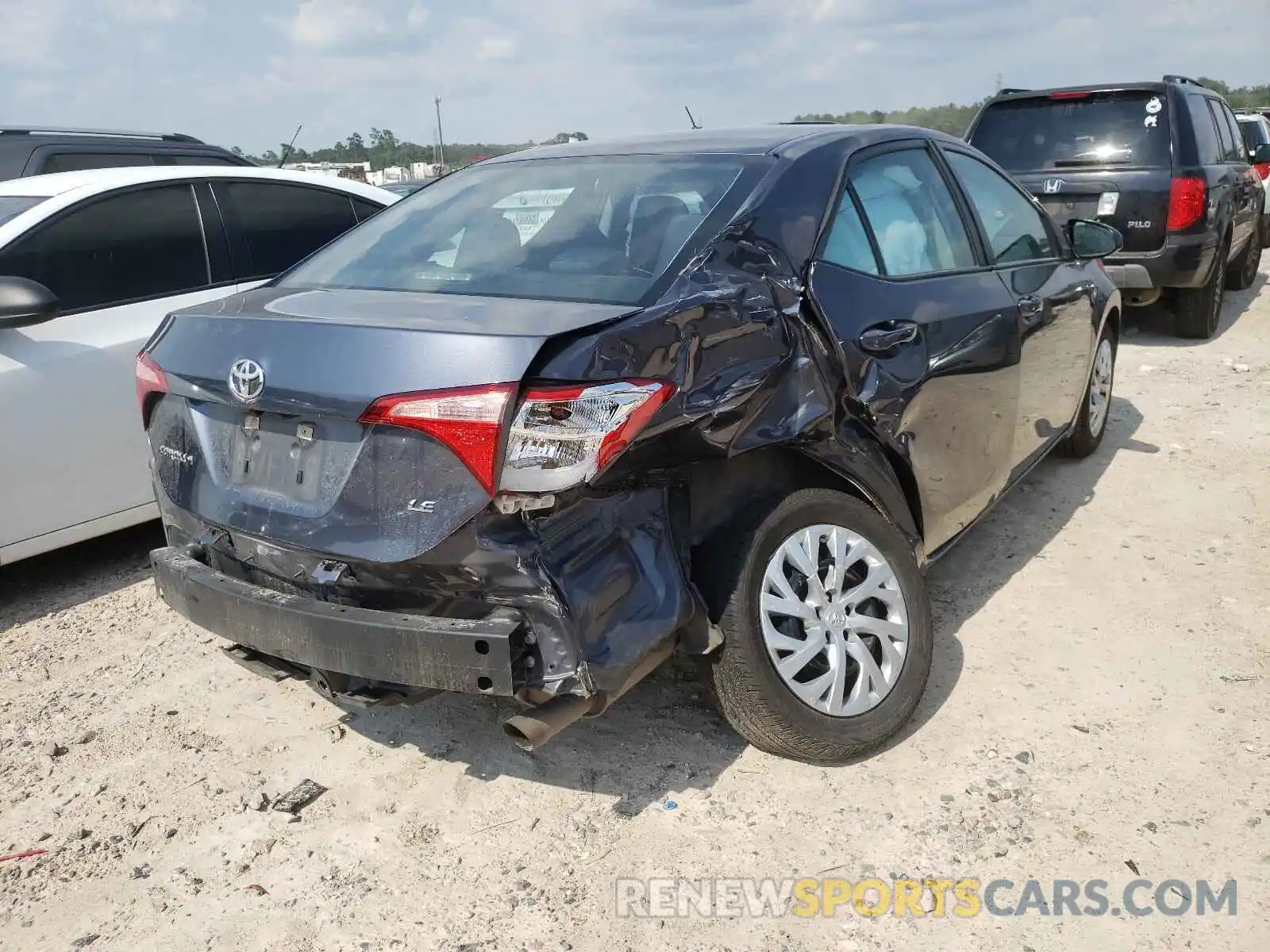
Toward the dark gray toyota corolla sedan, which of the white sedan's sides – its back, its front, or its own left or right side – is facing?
left

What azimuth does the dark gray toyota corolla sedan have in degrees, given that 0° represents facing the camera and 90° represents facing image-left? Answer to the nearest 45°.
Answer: approximately 225°

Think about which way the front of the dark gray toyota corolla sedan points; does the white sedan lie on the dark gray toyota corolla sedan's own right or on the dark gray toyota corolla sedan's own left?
on the dark gray toyota corolla sedan's own left

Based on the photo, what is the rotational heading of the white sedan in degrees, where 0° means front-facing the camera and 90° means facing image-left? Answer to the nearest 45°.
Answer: approximately 45°

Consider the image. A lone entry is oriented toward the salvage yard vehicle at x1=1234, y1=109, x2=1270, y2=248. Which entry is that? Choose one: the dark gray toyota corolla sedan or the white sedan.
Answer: the dark gray toyota corolla sedan

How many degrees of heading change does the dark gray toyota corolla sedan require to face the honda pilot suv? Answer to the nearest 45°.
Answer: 0° — it already faces it

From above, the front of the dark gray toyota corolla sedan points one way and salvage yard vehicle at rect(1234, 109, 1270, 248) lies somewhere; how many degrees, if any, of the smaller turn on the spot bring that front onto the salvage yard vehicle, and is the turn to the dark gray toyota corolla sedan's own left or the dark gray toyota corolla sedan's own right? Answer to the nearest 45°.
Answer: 0° — it already faces it

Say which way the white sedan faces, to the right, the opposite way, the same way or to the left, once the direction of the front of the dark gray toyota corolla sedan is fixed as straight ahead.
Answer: the opposite way

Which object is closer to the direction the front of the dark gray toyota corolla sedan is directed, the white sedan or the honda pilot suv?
the honda pilot suv
